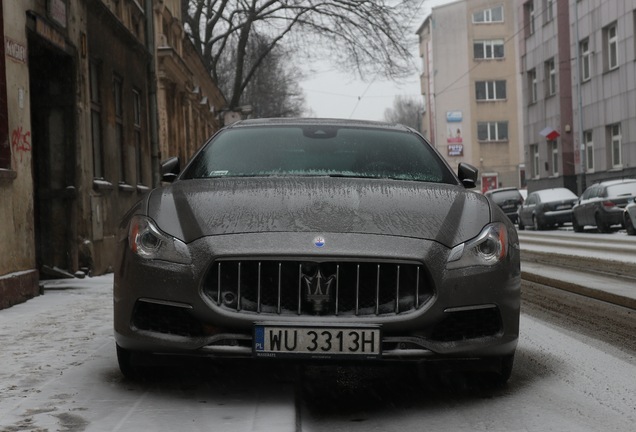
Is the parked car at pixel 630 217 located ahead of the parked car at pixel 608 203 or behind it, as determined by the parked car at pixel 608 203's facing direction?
behind

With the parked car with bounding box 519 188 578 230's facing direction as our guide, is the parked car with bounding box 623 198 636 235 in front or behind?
behind

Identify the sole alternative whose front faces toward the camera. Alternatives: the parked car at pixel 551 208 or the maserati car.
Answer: the maserati car

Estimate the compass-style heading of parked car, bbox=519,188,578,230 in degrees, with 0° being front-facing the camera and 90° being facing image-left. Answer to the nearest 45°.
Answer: approximately 135°

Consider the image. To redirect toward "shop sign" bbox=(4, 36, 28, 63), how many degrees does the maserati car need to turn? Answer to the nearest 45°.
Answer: approximately 135° to its right

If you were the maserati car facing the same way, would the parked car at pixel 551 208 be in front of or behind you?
behind

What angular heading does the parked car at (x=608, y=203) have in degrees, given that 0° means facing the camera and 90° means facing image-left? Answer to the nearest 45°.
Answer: approximately 135°

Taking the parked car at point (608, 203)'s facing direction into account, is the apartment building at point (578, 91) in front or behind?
in front

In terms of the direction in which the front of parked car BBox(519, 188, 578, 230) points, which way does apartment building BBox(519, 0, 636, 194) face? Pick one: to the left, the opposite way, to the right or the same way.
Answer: to the left

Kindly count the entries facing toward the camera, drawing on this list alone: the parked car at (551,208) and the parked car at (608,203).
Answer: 0

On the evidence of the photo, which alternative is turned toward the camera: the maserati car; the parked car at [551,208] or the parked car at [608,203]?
the maserati car

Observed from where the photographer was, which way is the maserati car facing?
facing the viewer

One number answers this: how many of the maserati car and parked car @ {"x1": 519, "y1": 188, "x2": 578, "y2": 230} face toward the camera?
1

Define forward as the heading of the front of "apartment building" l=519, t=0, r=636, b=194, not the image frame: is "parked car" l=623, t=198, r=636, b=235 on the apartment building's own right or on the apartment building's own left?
on the apartment building's own left

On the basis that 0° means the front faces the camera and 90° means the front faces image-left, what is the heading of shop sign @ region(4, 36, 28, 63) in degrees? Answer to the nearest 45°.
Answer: approximately 315°
